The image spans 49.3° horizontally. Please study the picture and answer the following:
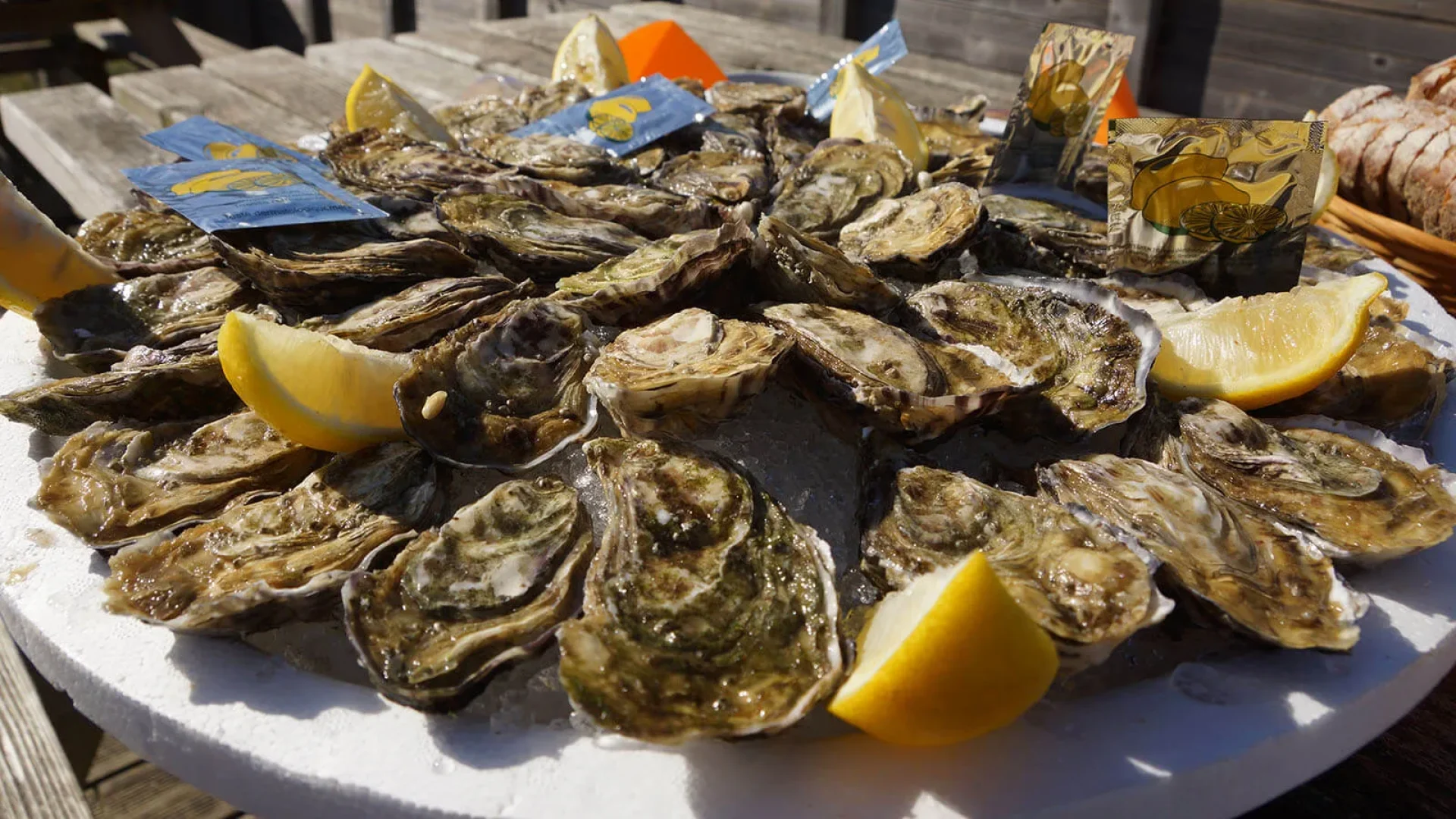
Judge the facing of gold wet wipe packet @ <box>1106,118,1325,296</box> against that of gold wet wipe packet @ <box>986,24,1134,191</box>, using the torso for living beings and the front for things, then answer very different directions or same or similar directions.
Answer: same or similar directions

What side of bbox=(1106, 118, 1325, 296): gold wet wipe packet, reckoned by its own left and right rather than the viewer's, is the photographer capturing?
front

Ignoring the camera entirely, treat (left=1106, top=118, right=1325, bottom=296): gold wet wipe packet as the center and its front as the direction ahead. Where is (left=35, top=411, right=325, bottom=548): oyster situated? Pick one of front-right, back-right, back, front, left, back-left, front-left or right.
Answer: front-right

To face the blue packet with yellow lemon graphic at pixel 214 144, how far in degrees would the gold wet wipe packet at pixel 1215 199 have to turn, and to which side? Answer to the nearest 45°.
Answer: approximately 90° to its right

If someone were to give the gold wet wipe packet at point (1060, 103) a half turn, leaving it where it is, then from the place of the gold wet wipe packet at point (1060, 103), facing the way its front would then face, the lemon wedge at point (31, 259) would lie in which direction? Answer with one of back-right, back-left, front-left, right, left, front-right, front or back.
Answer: back-left

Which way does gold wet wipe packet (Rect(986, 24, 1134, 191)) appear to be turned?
toward the camera

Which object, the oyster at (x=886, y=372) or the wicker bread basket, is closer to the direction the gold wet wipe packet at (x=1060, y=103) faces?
the oyster

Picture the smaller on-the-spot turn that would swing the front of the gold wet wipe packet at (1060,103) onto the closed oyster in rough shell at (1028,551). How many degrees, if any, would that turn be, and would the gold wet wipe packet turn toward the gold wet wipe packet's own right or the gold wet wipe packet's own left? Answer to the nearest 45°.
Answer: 0° — it already faces it

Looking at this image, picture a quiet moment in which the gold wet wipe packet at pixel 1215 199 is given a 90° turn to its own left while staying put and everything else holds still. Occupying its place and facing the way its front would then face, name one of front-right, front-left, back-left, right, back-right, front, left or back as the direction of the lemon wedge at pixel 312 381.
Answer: back-right

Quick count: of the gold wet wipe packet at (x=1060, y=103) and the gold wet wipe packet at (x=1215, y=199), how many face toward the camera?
2

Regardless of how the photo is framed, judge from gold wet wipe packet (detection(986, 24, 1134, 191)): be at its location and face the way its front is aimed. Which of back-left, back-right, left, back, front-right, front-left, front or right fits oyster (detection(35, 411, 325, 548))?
front-right

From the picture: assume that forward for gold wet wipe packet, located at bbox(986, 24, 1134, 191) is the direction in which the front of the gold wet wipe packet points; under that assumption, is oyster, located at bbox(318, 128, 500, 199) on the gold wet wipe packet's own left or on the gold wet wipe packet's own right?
on the gold wet wipe packet's own right

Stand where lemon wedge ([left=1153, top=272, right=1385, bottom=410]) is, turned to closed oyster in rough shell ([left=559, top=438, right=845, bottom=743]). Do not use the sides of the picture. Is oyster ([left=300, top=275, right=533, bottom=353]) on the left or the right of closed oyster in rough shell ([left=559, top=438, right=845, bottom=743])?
right

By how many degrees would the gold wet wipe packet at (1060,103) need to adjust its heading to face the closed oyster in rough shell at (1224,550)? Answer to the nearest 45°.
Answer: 0° — it already faces it
